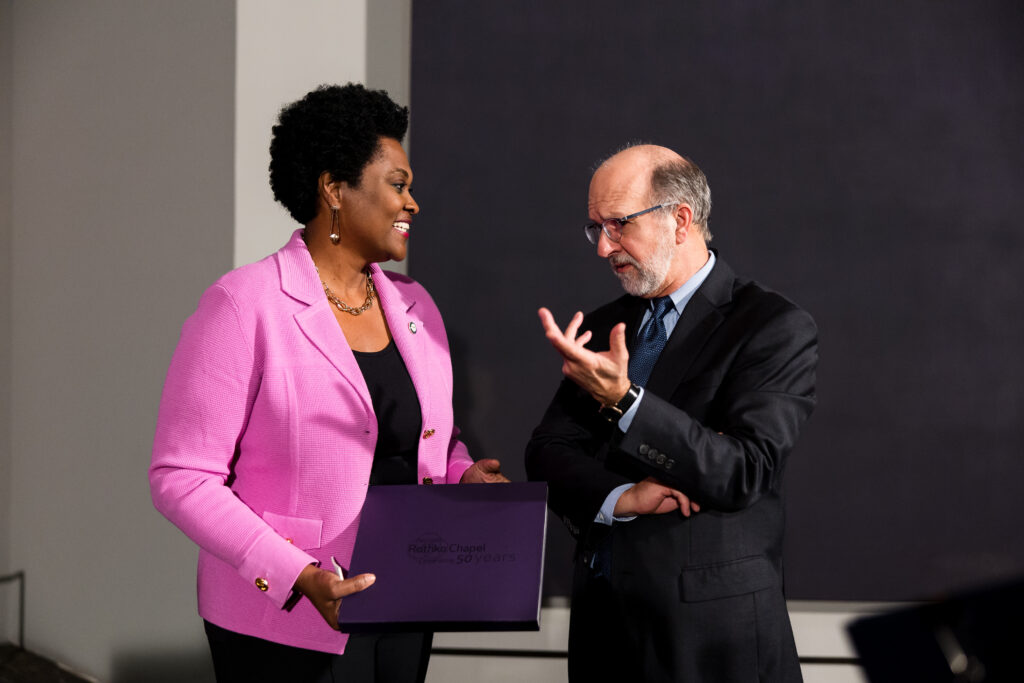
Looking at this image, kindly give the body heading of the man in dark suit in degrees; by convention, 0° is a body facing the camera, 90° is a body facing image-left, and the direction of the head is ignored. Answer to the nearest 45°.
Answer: approximately 45°

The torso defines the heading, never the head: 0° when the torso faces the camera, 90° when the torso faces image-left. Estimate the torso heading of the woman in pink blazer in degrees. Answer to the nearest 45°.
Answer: approximately 315°

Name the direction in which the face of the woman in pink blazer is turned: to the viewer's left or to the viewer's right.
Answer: to the viewer's right

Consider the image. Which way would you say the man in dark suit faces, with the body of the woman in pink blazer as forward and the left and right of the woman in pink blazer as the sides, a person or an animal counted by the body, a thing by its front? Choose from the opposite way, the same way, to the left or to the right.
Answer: to the right
